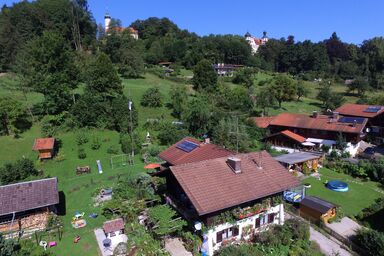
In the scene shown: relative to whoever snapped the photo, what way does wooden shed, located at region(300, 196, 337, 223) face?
facing the viewer and to the right of the viewer

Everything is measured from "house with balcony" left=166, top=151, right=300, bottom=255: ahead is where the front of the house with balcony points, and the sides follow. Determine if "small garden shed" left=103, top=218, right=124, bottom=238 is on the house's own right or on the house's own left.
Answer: on the house's own right

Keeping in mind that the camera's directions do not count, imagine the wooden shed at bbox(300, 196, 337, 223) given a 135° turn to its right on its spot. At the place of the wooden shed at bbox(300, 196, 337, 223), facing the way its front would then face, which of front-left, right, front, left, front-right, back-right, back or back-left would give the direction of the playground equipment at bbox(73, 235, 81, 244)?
front-left

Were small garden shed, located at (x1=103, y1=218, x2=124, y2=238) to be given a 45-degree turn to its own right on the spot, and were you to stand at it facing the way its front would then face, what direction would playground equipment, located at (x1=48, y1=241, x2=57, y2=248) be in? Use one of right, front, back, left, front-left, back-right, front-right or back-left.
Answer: front-right

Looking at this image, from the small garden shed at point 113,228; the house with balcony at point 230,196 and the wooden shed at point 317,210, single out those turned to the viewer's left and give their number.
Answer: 0

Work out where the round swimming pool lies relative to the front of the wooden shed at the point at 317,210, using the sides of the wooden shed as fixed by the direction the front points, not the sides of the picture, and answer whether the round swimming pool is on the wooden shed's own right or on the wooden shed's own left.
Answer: on the wooden shed's own left

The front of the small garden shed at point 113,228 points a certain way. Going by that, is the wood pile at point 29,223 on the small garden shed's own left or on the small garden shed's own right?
on the small garden shed's own right

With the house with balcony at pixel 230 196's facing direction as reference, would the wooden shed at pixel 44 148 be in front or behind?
behind

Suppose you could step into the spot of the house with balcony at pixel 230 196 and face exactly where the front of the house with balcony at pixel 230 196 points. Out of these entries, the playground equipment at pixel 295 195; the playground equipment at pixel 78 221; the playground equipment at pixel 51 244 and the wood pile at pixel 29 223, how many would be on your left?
1

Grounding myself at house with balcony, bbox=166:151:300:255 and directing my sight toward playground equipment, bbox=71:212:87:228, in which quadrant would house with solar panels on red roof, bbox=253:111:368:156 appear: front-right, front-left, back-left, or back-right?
back-right

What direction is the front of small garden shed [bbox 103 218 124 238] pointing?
toward the camera

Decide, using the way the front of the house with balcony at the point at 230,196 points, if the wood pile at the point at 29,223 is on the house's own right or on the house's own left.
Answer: on the house's own right

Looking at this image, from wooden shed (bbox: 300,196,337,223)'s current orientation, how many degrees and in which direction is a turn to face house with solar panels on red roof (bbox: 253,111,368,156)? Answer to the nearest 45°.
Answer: approximately 135° to its left

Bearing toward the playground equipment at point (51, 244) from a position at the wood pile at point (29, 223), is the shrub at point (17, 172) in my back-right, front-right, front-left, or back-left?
back-left

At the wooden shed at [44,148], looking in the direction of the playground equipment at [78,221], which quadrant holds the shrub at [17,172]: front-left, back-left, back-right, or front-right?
front-right
